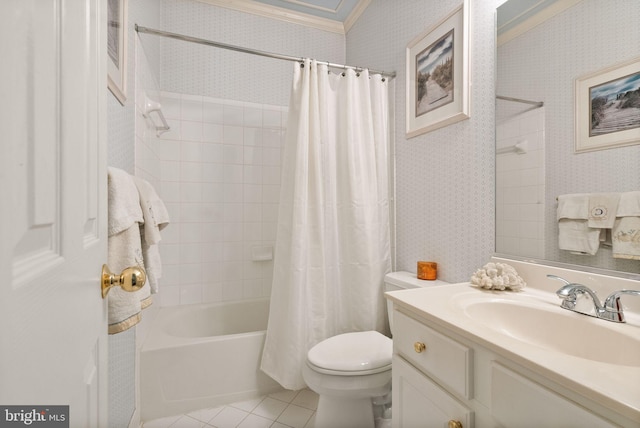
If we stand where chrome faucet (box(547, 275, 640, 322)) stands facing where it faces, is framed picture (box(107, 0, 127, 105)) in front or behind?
in front

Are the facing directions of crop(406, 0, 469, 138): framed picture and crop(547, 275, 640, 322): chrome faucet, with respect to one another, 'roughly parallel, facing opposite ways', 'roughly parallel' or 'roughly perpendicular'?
roughly parallel

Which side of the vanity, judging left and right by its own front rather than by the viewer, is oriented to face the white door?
front

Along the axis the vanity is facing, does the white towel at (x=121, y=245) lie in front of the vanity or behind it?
in front

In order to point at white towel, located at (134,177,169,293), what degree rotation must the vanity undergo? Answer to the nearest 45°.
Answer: approximately 45° to its right

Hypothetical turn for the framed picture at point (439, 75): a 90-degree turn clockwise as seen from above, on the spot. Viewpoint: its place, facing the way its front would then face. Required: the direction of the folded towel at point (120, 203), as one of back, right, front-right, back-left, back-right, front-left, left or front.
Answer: left

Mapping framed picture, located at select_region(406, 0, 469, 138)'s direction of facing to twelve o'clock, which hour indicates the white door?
The white door is roughly at 11 o'clock from the framed picture.

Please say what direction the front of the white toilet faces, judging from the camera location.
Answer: facing the viewer and to the left of the viewer

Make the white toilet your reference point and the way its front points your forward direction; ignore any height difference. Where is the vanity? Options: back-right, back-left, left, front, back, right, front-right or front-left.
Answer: left

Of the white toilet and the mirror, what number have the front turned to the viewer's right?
0

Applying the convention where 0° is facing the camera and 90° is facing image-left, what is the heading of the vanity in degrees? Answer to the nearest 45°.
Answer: approximately 45°

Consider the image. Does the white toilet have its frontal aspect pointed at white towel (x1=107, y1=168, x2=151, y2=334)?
yes
